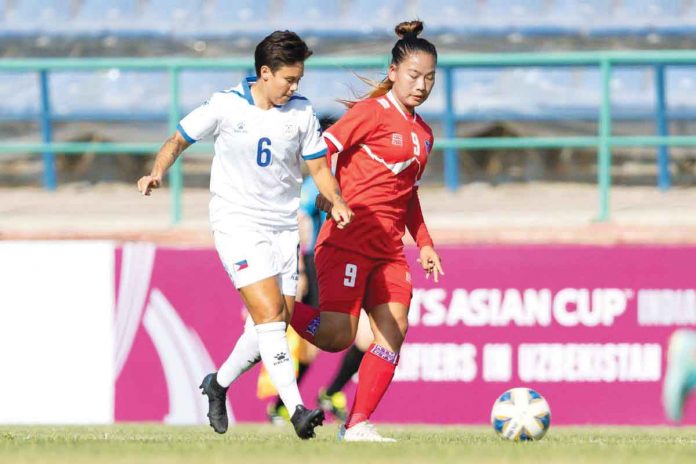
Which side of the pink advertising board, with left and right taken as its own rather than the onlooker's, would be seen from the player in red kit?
front

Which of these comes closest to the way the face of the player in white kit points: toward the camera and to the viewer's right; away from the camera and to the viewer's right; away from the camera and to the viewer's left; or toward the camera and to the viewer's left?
toward the camera and to the viewer's right

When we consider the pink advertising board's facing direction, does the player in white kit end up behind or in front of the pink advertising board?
in front

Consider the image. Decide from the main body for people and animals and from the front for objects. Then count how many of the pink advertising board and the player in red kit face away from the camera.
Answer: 0

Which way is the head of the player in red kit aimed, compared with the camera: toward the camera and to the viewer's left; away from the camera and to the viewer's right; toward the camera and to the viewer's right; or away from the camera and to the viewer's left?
toward the camera and to the viewer's right

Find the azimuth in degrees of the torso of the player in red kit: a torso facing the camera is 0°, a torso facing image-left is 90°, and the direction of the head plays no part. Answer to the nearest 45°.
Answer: approximately 315°

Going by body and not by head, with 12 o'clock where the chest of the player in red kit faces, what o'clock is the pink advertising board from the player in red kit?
The pink advertising board is roughly at 8 o'clock from the player in red kit.

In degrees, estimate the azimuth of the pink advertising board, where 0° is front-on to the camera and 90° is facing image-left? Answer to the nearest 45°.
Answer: approximately 0°

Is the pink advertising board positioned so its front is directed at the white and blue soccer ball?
yes
